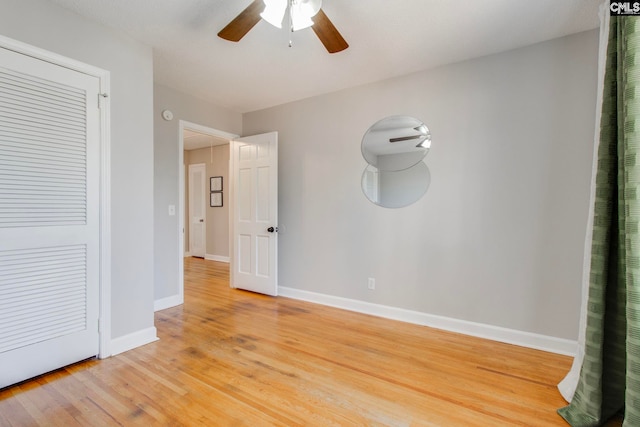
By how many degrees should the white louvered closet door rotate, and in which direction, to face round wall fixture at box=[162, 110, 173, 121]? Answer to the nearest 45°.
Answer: approximately 90° to its left

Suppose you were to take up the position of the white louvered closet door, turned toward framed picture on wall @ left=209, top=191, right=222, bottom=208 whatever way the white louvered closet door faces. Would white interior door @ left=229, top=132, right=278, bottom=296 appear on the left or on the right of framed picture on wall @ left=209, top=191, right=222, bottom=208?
right

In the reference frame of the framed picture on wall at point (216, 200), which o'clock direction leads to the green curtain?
The green curtain is roughly at 10 o'clock from the framed picture on wall.

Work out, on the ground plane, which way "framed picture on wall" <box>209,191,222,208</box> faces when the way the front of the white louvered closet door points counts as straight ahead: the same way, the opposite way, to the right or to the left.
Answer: to the right

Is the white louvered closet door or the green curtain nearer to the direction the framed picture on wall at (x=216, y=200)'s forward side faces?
the white louvered closet door

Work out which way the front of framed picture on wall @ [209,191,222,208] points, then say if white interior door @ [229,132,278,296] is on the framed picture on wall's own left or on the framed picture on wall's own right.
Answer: on the framed picture on wall's own left

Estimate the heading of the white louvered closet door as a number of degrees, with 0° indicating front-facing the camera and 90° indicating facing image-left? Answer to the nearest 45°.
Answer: approximately 315°
